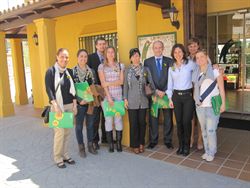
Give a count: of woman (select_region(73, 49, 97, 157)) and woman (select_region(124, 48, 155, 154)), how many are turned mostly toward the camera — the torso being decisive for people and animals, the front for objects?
2

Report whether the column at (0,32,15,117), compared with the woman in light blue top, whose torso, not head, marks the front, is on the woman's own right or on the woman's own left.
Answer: on the woman's own right

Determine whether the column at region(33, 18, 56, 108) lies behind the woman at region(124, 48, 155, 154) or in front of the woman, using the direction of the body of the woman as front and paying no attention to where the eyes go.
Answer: behind
